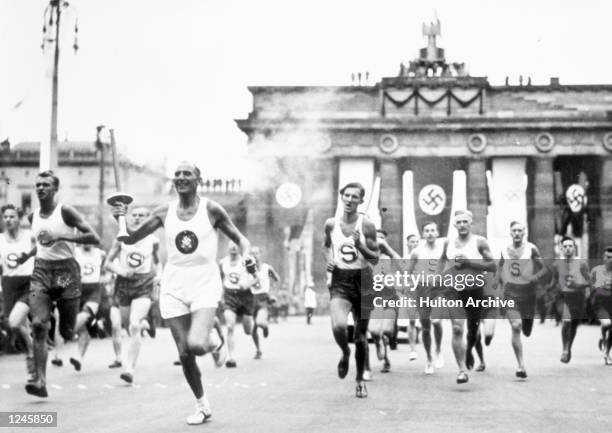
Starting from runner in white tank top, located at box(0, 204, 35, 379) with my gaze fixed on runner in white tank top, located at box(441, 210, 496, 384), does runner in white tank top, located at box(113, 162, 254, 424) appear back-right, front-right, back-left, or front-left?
front-right

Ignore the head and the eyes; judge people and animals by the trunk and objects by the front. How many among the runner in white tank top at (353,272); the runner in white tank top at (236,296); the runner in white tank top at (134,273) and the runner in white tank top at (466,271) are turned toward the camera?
4

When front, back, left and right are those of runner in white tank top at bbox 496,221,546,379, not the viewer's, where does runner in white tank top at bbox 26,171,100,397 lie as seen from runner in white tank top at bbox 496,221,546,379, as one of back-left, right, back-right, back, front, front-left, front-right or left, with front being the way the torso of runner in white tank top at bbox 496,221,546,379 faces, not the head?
front-right

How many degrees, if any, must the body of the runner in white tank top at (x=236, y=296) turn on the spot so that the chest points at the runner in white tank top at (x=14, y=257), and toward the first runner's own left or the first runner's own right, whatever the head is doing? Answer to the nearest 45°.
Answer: approximately 45° to the first runner's own right

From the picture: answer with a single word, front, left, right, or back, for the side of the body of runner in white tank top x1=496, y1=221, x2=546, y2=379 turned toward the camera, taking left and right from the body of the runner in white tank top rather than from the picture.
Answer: front

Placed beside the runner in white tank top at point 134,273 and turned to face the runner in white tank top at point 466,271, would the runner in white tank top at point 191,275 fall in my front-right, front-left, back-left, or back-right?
front-right

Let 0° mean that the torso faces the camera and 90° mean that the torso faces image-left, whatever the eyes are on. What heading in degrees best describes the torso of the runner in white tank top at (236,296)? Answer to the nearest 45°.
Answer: approximately 0°

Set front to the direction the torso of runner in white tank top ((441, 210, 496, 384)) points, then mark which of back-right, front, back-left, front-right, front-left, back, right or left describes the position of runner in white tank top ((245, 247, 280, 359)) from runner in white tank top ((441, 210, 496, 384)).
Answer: back-right

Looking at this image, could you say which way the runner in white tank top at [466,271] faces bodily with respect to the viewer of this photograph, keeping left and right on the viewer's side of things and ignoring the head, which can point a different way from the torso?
facing the viewer

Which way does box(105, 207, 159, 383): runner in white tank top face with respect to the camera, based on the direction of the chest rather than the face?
toward the camera

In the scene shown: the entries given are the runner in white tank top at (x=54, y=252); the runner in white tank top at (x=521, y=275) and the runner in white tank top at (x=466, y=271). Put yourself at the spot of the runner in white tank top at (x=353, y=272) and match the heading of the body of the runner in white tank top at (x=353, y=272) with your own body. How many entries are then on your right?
1
